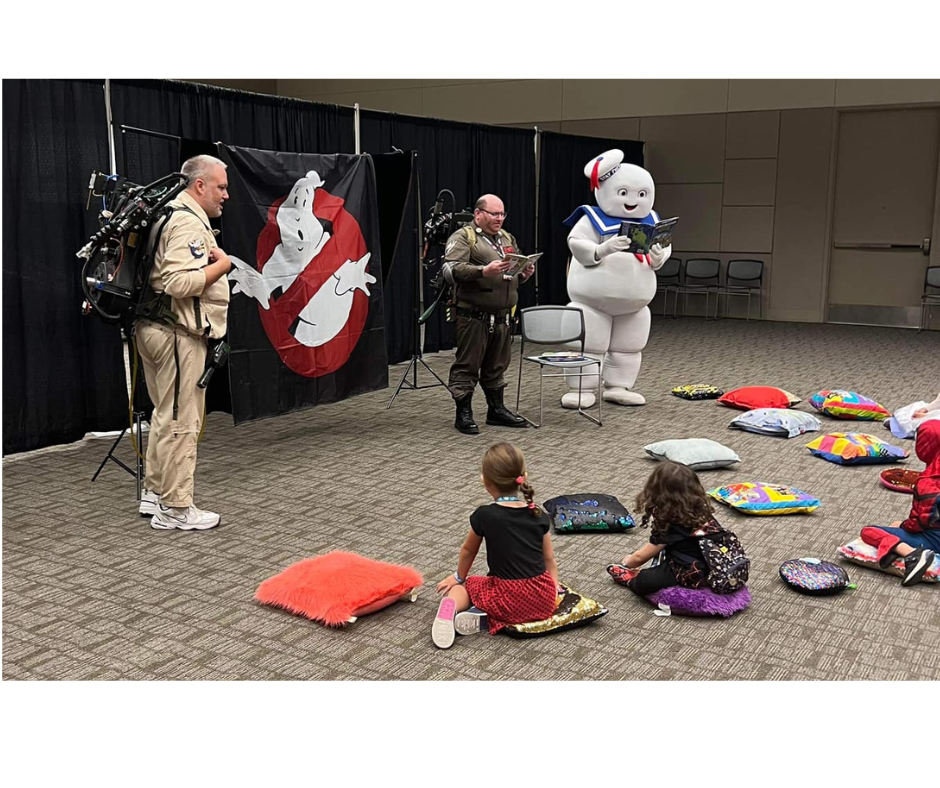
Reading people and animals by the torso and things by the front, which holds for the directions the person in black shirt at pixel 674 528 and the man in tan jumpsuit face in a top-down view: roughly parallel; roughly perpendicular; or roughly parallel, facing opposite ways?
roughly perpendicular

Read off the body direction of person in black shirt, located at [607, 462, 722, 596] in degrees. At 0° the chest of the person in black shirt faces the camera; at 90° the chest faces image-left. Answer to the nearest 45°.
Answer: approximately 135°

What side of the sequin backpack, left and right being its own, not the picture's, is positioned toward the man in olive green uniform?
back

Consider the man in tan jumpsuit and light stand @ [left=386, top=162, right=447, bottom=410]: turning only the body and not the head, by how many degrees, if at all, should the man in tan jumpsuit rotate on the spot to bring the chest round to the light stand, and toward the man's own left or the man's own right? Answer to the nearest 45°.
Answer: approximately 45° to the man's own left

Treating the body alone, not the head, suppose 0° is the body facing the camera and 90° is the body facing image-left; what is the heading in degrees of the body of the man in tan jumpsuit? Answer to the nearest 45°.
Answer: approximately 270°

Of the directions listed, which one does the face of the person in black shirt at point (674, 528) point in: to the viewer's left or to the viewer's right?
to the viewer's left

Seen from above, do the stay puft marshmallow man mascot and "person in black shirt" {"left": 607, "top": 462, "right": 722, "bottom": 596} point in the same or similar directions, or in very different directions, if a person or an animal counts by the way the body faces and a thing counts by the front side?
very different directions

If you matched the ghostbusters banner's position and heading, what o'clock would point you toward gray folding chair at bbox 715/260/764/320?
The gray folding chair is roughly at 9 o'clock from the ghostbusters banner.

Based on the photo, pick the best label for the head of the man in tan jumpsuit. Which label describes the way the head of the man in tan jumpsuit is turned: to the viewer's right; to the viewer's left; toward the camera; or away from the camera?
to the viewer's right

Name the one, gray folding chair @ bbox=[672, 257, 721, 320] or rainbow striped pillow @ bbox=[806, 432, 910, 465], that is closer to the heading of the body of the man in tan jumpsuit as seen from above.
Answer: the rainbow striped pillow

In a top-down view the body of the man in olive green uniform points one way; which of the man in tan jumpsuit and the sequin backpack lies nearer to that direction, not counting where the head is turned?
the sequin backpack
